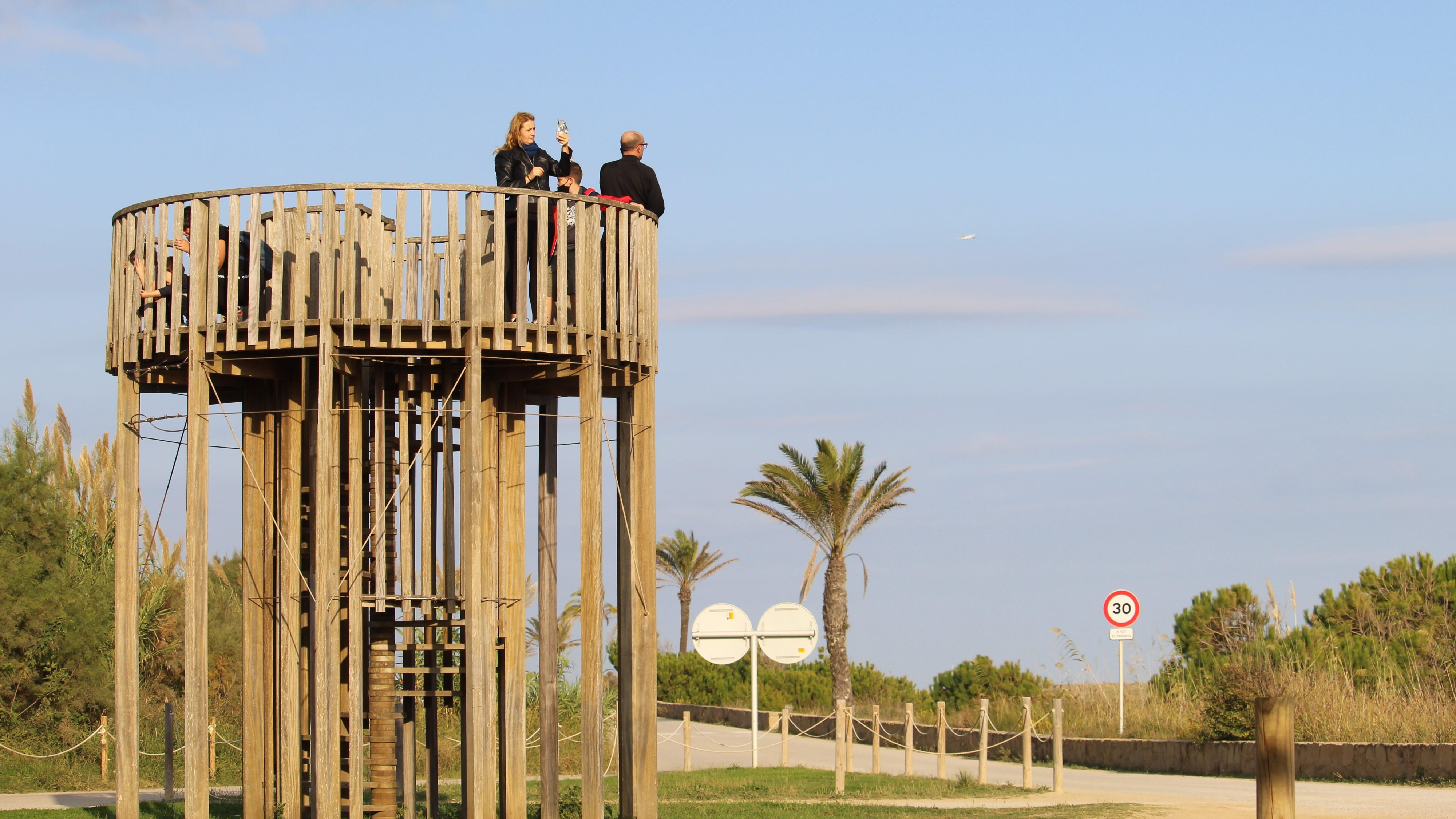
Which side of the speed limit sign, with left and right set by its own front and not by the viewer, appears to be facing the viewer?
front

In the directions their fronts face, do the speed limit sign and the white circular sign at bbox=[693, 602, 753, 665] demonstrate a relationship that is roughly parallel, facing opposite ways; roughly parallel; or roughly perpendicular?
roughly parallel, facing opposite ways

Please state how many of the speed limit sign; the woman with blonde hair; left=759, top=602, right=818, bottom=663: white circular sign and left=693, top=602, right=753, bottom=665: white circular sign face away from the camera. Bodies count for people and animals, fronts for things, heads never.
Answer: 2

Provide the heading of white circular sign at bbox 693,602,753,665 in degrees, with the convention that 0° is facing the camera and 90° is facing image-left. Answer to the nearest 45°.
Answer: approximately 180°

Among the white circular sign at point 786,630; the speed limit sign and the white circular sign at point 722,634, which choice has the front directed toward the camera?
the speed limit sign

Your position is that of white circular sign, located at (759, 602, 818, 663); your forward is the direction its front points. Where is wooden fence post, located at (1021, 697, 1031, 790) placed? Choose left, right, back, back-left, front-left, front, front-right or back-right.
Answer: back-right

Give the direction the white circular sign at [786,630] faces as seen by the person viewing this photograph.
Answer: facing away from the viewer

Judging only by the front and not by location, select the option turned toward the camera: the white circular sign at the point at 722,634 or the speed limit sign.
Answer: the speed limit sign

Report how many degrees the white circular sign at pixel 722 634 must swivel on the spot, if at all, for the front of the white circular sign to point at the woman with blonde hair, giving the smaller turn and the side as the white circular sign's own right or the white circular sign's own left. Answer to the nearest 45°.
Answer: approximately 180°

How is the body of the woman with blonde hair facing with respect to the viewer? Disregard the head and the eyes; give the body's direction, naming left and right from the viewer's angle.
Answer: facing the viewer and to the right of the viewer

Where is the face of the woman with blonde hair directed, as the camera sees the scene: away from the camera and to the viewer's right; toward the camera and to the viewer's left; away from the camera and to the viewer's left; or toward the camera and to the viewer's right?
toward the camera and to the viewer's right

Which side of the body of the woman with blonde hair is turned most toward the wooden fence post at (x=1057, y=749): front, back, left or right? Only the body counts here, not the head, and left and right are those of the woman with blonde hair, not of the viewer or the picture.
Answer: left
